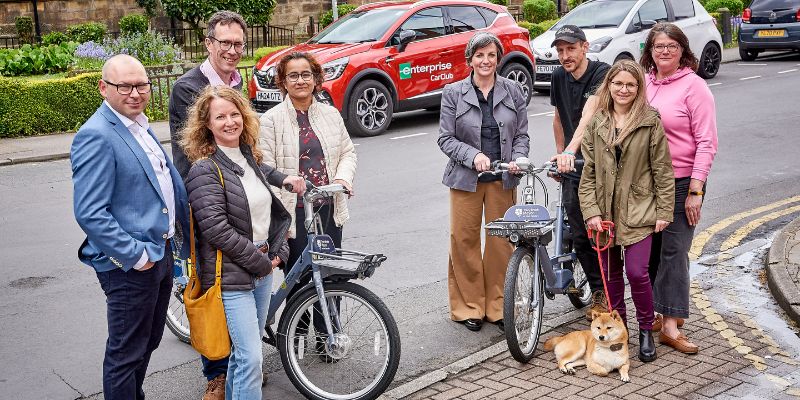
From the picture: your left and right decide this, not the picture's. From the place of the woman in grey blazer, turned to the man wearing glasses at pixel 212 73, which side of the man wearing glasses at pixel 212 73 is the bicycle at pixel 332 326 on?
left

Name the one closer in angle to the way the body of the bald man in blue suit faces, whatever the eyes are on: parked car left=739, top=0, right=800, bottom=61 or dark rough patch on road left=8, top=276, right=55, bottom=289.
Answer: the parked car

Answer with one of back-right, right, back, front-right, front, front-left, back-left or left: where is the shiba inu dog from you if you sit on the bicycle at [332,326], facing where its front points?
front-left

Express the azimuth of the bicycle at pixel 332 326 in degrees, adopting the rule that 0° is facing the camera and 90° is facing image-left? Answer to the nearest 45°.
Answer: approximately 315°

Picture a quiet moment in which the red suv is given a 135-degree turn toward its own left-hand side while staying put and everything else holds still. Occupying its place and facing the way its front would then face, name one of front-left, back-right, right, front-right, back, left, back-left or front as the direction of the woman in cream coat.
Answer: right

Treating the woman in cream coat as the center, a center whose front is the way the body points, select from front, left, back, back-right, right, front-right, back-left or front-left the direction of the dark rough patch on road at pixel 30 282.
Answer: back-right

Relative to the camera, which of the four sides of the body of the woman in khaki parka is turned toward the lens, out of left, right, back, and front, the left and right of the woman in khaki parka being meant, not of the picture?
front

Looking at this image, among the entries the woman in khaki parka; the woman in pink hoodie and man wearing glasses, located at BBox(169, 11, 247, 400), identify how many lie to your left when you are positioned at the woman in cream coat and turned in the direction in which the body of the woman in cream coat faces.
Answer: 2

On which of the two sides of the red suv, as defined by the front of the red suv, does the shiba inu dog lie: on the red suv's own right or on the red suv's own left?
on the red suv's own left

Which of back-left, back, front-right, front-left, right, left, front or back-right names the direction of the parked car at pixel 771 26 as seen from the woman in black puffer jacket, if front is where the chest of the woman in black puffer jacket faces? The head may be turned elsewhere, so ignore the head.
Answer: left

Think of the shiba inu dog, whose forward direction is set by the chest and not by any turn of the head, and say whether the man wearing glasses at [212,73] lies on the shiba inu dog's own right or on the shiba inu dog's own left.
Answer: on the shiba inu dog's own right

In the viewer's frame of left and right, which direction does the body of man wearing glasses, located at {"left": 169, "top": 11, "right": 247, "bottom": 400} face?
facing the viewer and to the right of the viewer

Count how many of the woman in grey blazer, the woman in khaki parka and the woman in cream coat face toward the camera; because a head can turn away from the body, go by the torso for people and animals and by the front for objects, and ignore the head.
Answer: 3

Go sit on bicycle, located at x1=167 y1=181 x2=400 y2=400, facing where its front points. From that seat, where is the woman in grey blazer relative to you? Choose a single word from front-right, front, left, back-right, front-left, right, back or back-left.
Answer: left

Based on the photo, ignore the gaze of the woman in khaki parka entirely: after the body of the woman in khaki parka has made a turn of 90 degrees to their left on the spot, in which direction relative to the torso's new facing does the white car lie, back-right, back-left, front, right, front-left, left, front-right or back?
left
